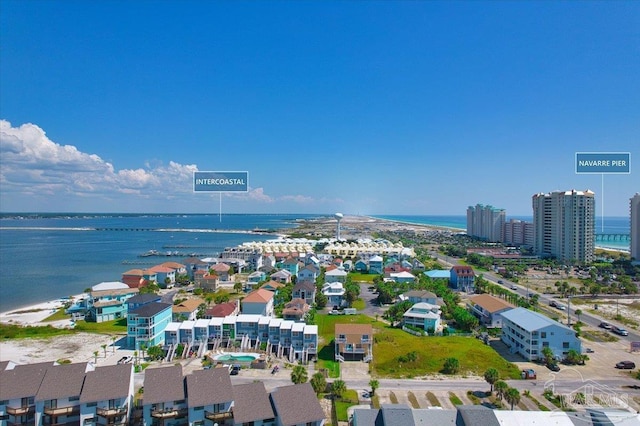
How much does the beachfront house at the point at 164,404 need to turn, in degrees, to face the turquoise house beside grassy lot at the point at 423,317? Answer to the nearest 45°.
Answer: approximately 135° to its left

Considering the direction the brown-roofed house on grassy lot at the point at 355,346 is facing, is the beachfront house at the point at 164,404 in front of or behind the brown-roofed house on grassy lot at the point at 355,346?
in front

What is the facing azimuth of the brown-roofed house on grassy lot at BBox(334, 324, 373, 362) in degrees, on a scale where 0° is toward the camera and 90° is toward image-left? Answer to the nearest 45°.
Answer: approximately 0°

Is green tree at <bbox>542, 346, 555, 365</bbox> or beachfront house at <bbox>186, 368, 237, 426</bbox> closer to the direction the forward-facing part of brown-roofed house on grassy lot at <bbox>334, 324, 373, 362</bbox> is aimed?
the beachfront house

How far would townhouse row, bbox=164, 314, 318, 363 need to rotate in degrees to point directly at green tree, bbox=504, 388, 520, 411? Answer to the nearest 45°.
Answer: approximately 45° to its left

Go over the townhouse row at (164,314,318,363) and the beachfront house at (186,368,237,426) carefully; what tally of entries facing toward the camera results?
2

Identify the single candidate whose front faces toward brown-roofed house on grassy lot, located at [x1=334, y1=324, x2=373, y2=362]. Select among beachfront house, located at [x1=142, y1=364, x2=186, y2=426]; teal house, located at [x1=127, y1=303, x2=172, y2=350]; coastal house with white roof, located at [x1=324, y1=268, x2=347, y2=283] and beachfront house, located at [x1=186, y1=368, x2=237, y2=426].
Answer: coastal house with white roof, located at [x1=324, y1=268, x2=347, y2=283]

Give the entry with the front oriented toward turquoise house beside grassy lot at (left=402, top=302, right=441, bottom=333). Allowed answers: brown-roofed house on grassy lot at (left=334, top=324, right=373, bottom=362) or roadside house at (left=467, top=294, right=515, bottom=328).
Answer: roadside house at (left=467, top=294, right=515, bottom=328)

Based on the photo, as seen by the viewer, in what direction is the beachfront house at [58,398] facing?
toward the camera

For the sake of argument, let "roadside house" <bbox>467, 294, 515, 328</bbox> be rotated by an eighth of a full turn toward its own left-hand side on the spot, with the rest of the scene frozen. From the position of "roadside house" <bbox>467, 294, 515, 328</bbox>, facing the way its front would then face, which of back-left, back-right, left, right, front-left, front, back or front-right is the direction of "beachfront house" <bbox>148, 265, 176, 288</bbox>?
right

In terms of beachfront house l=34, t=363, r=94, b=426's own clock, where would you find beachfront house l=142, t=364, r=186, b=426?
beachfront house l=142, t=364, r=186, b=426 is roughly at 10 o'clock from beachfront house l=34, t=363, r=94, b=426.

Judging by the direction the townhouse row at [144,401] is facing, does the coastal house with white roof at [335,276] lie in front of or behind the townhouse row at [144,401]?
behind

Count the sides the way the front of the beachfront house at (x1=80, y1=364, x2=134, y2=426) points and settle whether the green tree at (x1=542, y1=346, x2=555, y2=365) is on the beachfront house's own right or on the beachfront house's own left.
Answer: on the beachfront house's own left

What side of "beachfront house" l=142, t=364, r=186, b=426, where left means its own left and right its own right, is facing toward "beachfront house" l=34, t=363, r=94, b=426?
right

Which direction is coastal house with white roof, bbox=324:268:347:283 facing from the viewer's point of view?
toward the camera
